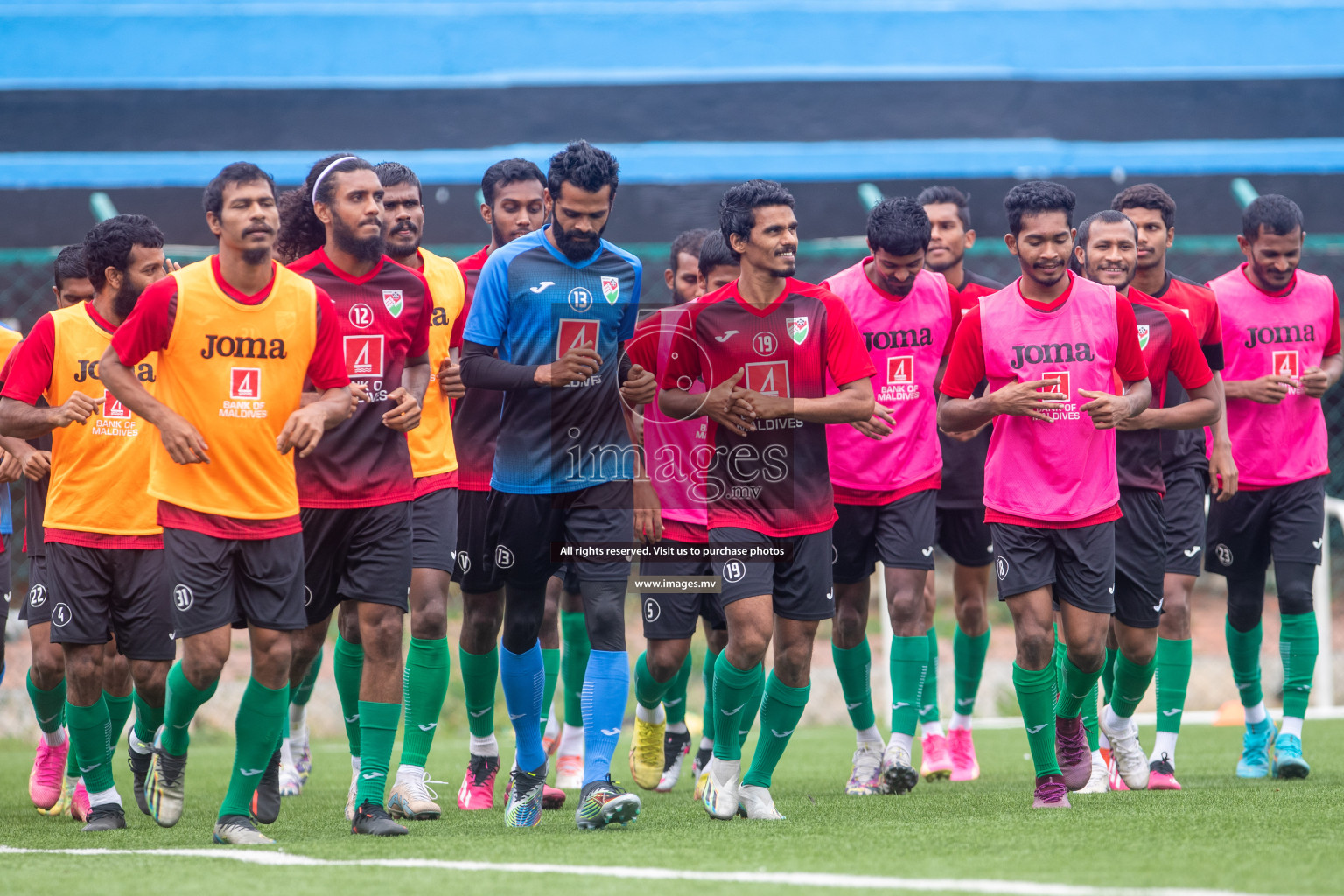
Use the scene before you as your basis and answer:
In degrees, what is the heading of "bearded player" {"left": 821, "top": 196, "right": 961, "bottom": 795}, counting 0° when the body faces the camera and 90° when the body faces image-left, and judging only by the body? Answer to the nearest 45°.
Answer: approximately 0°

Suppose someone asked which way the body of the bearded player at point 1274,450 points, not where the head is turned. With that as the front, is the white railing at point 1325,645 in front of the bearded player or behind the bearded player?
behind

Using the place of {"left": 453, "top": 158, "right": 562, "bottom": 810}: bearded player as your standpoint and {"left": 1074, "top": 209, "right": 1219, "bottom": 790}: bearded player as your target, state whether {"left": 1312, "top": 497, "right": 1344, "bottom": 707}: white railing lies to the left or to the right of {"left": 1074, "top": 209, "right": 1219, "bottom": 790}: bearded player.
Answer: left

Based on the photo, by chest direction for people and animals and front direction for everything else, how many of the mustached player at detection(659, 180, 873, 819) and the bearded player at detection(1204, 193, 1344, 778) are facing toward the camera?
2

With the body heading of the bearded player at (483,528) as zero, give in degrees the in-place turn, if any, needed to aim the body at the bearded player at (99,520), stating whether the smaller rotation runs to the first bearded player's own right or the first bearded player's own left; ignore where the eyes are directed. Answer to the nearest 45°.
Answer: approximately 90° to the first bearded player's own right
